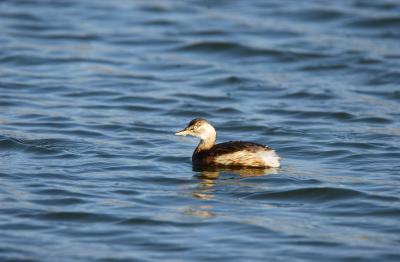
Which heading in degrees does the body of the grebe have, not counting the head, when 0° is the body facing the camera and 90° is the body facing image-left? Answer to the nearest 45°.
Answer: approximately 90°
